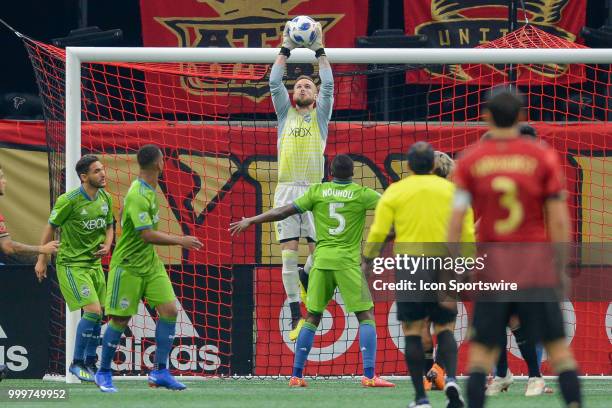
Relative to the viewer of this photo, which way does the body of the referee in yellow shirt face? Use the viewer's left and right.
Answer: facing away from the viewer

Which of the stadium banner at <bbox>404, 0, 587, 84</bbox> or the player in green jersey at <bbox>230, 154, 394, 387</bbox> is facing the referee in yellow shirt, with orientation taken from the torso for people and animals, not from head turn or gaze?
the stadium banner

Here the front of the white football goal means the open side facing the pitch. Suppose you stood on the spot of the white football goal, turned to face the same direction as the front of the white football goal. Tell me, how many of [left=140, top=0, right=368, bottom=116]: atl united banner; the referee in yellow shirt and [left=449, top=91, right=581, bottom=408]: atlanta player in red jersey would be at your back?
1

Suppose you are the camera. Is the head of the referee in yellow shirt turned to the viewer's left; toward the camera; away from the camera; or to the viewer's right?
away from the camera

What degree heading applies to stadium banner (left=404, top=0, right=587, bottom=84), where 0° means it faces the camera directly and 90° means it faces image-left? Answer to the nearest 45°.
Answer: approximately 0°

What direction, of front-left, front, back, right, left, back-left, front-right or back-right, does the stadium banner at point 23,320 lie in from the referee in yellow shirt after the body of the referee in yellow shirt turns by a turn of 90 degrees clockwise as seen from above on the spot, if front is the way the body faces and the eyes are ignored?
back-left

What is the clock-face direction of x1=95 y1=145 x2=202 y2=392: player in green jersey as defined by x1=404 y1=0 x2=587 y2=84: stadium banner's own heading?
The player in green jersey is roughly at 1 o'clock from the stadium banner.

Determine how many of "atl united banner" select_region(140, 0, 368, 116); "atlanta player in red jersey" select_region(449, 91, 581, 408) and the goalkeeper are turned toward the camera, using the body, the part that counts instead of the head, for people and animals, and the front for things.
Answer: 2

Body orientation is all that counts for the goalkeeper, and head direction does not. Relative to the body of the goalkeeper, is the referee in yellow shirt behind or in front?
in front

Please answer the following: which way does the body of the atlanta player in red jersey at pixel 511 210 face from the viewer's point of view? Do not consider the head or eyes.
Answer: away from the camera

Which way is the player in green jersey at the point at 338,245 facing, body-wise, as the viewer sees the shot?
away from the camera

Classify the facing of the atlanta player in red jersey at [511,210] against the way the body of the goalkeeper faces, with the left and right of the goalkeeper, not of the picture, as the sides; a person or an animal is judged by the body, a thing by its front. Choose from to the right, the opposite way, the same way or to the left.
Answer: the opposite way

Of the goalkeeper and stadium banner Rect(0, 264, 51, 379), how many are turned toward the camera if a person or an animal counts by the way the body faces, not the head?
2

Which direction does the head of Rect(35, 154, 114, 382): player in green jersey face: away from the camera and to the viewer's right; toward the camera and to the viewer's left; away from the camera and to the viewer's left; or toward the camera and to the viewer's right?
toward the camera and to the viewer's right
